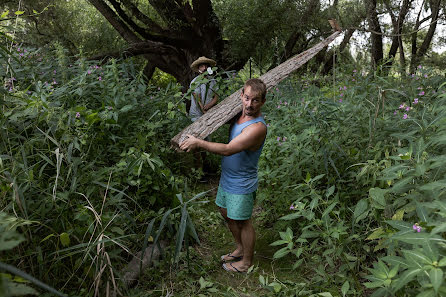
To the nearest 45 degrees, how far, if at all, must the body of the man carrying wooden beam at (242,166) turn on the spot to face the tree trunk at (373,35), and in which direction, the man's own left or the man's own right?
approximately 135° to the man's own right

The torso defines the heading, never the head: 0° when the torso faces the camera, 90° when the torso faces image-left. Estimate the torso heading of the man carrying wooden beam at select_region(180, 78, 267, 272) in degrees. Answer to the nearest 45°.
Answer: approximately 90°

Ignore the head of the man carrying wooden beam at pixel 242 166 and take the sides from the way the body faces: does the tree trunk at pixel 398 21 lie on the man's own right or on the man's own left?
on the man's own right

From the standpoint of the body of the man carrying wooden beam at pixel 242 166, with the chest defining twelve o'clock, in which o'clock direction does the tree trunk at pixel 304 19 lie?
The tree trunk is roughly at 4 o'clock from the man carrying wooden beam.

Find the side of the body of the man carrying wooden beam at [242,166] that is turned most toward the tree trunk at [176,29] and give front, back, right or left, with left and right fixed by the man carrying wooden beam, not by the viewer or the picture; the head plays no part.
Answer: right
